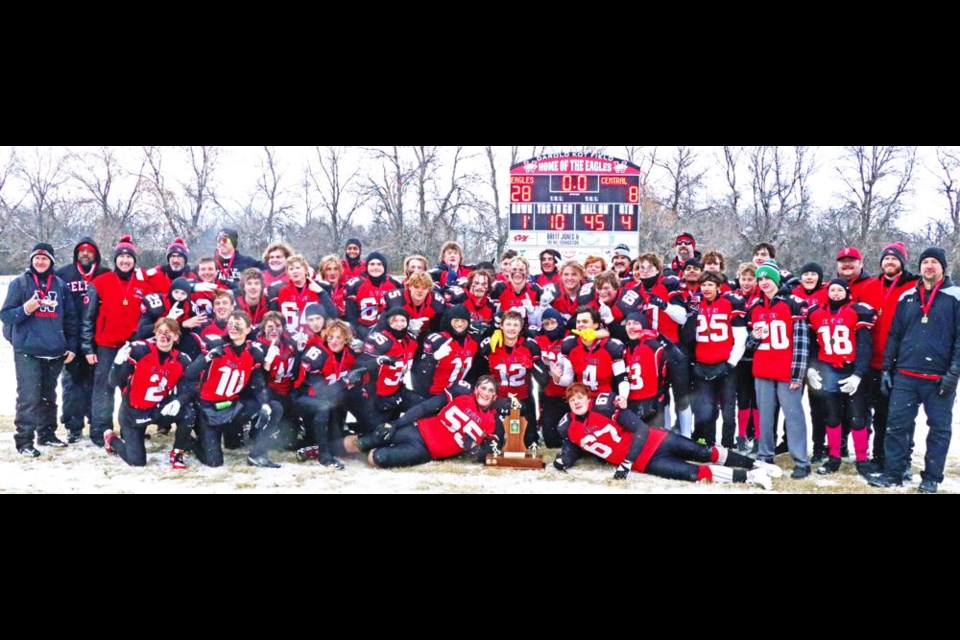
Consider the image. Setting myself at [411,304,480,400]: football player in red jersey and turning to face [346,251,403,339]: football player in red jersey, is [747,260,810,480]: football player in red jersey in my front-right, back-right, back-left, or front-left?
back-right

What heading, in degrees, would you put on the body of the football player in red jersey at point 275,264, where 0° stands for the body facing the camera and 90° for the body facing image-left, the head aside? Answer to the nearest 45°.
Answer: approximately 0°

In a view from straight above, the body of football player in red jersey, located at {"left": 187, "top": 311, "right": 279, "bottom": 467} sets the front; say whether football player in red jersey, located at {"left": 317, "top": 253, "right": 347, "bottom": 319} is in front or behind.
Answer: behind
